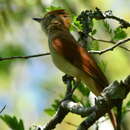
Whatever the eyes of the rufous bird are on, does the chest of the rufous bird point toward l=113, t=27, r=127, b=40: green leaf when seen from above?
no

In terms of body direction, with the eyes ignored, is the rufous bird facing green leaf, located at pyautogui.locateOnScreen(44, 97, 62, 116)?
no

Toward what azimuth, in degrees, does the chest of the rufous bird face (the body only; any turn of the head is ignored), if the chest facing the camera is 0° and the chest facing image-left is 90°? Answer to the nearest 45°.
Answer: approximately 90°

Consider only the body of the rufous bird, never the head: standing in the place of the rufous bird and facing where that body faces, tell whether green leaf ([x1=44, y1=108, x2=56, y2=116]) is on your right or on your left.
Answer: on your left
